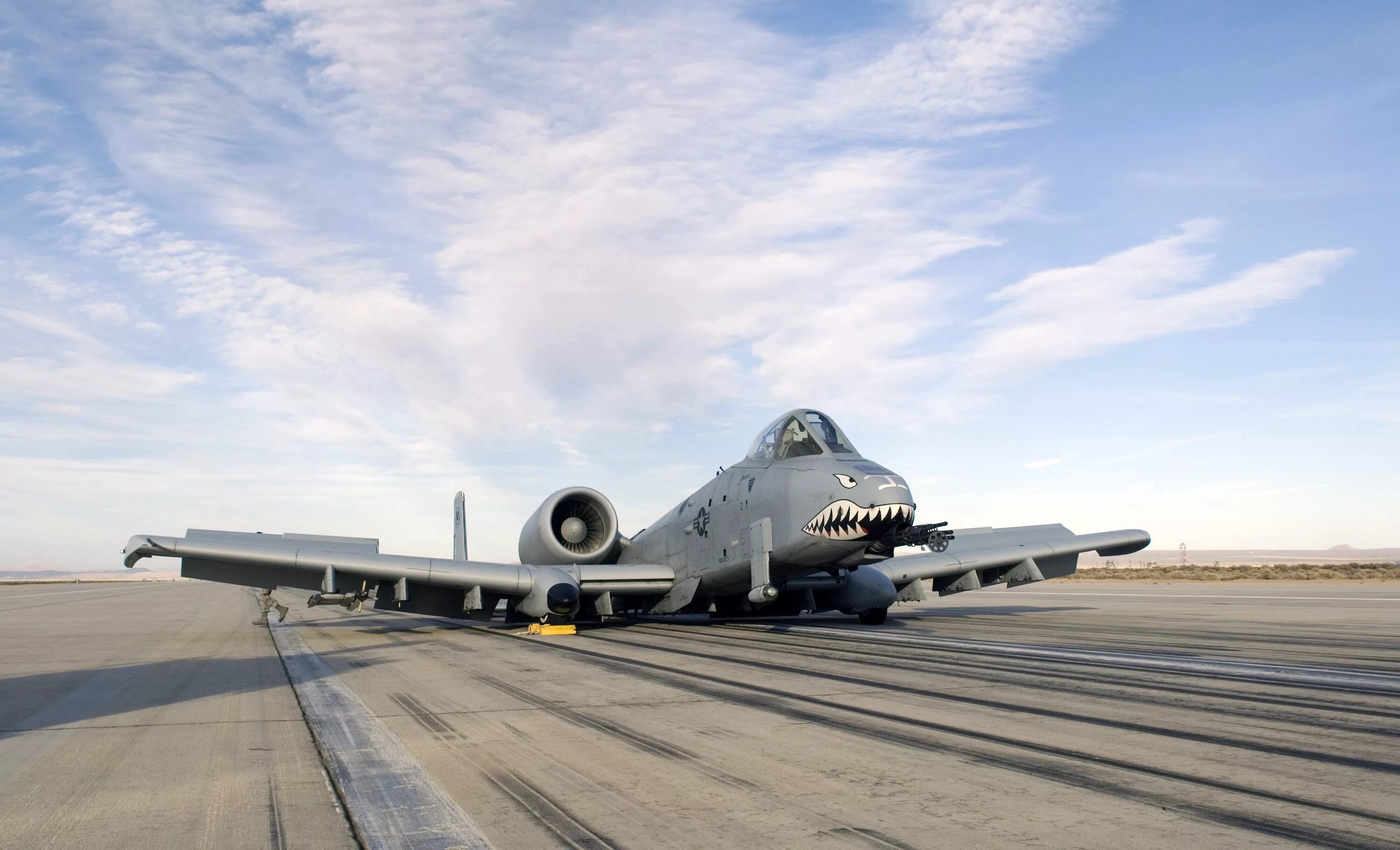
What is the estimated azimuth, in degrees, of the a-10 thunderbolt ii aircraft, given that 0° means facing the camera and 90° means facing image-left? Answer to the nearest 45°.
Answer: approximately 315°
